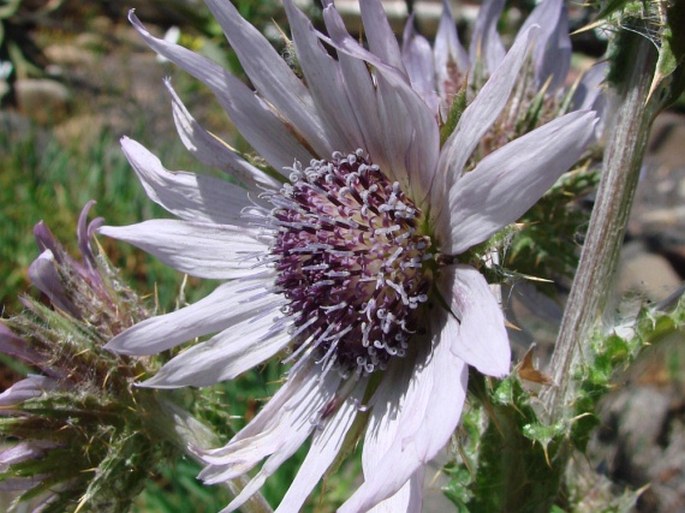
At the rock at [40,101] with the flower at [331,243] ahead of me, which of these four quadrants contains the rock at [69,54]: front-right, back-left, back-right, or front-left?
back-left

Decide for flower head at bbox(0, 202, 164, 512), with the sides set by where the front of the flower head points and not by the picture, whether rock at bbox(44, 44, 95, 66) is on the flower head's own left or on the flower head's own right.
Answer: on the flower head's own right

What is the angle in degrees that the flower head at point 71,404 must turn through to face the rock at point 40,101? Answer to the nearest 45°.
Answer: approximately 90° to its right

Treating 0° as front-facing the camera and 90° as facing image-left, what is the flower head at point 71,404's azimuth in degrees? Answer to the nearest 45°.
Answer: approximately 90°

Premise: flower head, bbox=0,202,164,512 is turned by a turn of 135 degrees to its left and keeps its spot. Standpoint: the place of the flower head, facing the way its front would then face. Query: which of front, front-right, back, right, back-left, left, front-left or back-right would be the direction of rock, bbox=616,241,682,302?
left
